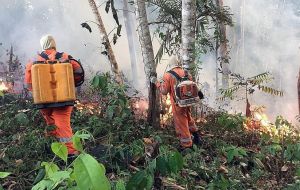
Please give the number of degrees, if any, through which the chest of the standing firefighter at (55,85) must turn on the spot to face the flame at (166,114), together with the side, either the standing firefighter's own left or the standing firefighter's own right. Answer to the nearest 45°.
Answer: approximately 45° to the standing firefighter's own right

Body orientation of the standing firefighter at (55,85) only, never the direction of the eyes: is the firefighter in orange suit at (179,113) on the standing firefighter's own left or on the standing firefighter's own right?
on the standing firefighter's own right

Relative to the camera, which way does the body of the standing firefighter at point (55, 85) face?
away from the camera

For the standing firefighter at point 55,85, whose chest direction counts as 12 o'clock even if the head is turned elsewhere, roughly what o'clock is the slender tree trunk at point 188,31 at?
The slender tree trunk is roughly at 2 o'clock from the standing firefighter.

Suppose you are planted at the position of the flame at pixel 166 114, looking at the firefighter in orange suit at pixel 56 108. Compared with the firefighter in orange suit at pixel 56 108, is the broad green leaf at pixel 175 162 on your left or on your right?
left

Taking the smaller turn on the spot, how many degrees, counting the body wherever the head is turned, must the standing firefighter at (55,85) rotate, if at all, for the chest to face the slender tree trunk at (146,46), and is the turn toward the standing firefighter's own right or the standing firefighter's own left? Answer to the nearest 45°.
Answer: approximately 45° to the standing firefighter's own right

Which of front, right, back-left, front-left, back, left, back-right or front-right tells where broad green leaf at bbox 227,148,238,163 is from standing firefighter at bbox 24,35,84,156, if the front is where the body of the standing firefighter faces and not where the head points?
back-right

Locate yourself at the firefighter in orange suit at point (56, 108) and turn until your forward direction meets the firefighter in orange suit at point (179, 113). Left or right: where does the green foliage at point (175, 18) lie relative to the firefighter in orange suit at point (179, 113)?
left
